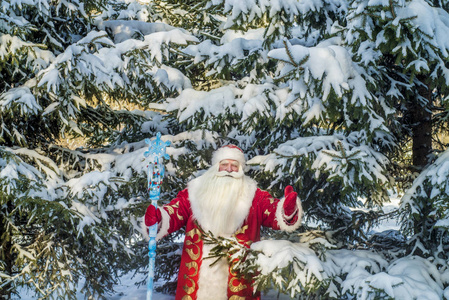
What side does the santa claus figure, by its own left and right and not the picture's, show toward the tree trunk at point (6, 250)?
right

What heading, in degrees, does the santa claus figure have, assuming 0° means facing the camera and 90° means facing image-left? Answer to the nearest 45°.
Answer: approximately 0°
